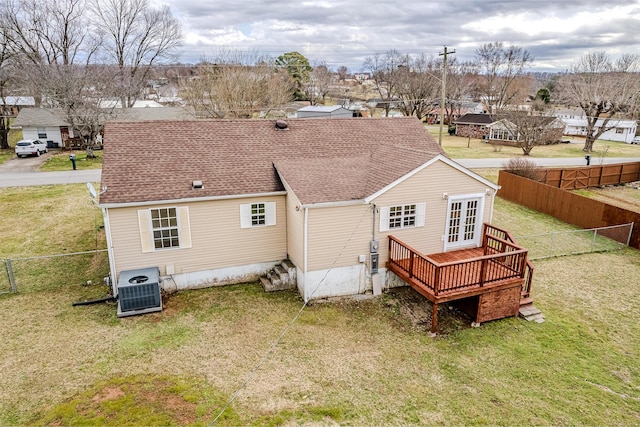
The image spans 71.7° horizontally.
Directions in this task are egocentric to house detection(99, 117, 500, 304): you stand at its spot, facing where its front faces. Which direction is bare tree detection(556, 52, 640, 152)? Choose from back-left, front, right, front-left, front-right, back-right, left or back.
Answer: front-right

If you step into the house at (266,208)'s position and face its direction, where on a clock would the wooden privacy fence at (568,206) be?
The wooden privacy fence is roughly at 2 o'clock from the house.

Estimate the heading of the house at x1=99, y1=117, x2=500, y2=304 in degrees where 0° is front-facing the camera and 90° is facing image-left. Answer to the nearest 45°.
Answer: approximately 180°

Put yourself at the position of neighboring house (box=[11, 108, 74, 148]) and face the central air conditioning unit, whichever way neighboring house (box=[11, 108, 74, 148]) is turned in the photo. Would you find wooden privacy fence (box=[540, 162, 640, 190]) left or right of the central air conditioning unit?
left

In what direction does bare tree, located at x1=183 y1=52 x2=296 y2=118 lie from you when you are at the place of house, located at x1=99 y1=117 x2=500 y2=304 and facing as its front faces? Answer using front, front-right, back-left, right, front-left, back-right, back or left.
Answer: front

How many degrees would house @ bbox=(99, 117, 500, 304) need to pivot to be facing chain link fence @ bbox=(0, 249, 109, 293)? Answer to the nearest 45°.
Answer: approximately 90° to its left

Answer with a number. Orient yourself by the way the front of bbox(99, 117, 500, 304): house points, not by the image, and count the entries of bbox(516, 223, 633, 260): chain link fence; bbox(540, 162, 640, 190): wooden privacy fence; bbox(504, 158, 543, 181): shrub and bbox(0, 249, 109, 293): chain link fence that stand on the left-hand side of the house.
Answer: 1

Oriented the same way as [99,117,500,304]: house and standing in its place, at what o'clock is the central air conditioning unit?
The central air conditioning unit is roughly at 8 o'clock from the house.

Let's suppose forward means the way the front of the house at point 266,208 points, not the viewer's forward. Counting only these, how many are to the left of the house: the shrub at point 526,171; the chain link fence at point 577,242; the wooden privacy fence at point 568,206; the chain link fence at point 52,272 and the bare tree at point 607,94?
1

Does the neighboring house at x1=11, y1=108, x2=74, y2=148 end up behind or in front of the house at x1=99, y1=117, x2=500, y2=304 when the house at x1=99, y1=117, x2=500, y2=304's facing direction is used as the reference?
in front

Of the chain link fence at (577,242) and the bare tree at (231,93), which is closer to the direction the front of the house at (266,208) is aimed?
the bare tree

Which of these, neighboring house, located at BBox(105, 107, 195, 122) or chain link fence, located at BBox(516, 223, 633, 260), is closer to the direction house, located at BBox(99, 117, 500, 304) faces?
the neighboring house

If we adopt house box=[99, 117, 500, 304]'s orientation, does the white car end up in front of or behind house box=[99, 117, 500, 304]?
in front
